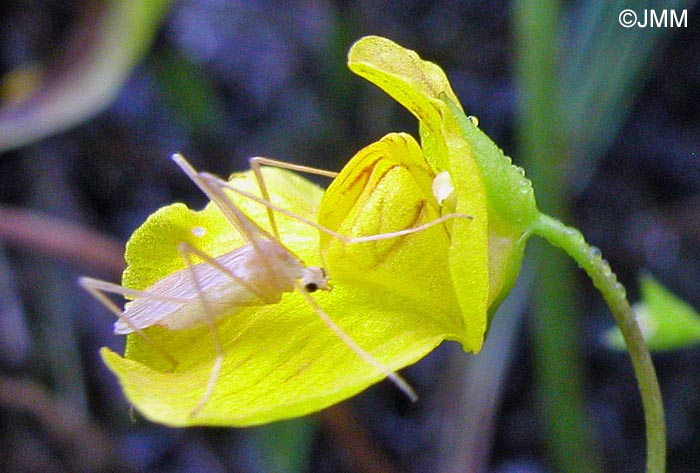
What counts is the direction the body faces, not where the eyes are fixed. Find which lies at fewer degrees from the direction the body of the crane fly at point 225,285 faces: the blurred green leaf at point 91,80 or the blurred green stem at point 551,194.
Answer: the blurred green stem

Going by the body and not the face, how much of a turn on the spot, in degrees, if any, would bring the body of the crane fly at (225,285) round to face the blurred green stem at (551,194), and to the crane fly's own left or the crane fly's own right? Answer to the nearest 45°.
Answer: approximately 45° to the crane fly's own left

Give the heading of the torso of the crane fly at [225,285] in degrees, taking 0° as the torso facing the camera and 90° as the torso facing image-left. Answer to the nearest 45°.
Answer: approximately 270°

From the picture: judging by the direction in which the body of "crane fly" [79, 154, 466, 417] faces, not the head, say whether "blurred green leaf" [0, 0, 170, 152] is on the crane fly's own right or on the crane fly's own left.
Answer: on the crane fly's own left

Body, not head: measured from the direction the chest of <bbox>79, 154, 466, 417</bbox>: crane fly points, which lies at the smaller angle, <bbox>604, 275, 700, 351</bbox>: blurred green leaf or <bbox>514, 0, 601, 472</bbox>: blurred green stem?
the blurred green leaf

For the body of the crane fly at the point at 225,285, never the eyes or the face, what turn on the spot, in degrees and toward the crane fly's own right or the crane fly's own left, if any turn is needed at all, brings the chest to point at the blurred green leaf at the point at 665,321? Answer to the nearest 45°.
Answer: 0° — it already faces it
